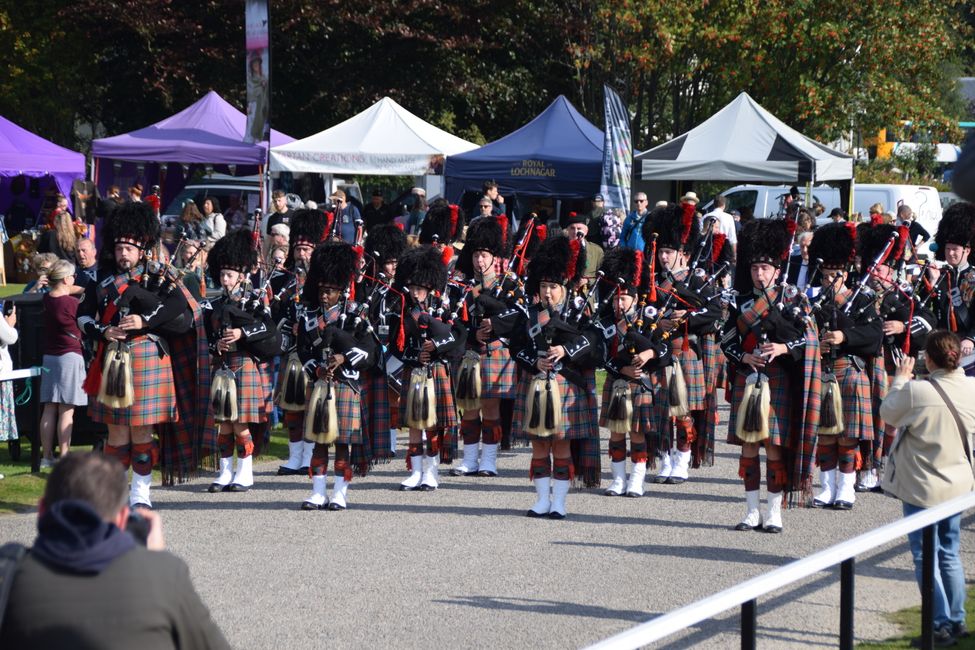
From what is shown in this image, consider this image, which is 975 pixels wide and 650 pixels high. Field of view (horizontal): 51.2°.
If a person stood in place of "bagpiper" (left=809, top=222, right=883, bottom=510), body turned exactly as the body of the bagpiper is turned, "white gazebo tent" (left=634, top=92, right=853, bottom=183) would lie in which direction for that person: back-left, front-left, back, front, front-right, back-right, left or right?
back-right

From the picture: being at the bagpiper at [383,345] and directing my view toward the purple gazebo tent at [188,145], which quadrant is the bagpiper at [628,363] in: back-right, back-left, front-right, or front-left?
back-right

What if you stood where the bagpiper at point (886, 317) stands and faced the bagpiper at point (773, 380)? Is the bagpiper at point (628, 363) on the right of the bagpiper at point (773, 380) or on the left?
right

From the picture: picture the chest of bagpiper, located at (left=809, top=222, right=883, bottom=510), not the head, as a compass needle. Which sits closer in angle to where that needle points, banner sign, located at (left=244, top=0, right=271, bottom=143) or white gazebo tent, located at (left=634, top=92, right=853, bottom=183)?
the banner sign

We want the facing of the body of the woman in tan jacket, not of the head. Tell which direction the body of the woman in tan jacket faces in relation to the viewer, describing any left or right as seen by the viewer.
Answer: facing away from the viewer and to the left of the viewer

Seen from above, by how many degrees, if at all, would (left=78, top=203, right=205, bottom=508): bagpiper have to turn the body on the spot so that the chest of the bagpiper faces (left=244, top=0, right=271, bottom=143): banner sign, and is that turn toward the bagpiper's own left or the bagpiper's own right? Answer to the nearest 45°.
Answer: approximately 135° to the bagpiper's own right

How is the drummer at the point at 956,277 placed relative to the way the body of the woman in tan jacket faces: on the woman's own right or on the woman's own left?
on the woman's own right
